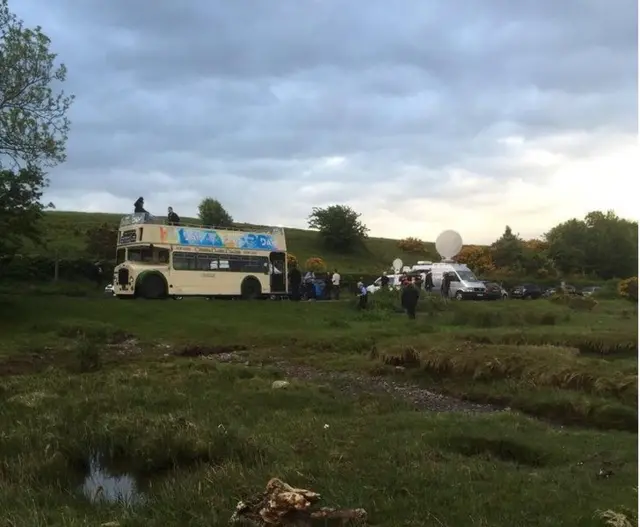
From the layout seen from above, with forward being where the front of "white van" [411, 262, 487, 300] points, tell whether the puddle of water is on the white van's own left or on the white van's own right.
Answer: on the white van's own right

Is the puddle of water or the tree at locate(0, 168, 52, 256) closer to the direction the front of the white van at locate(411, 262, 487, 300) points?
the puddle of water

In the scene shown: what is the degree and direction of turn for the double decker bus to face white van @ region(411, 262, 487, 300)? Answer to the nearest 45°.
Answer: approximately 180°

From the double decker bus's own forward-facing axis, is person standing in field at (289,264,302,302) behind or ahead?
behind

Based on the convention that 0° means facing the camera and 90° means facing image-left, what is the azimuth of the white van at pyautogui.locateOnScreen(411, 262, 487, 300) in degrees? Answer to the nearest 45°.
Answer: approximately 315°

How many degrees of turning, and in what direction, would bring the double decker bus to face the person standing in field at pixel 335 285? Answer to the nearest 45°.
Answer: approximately 180°

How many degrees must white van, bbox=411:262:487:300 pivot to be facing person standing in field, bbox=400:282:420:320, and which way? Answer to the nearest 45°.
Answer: approximately 45° to its right

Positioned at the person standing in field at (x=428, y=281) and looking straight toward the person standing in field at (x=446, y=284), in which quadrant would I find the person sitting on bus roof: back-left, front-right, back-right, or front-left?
back-right

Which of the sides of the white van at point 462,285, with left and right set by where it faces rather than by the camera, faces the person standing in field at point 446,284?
right

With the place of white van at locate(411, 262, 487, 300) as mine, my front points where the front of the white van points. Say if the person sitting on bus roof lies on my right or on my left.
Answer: on my right
